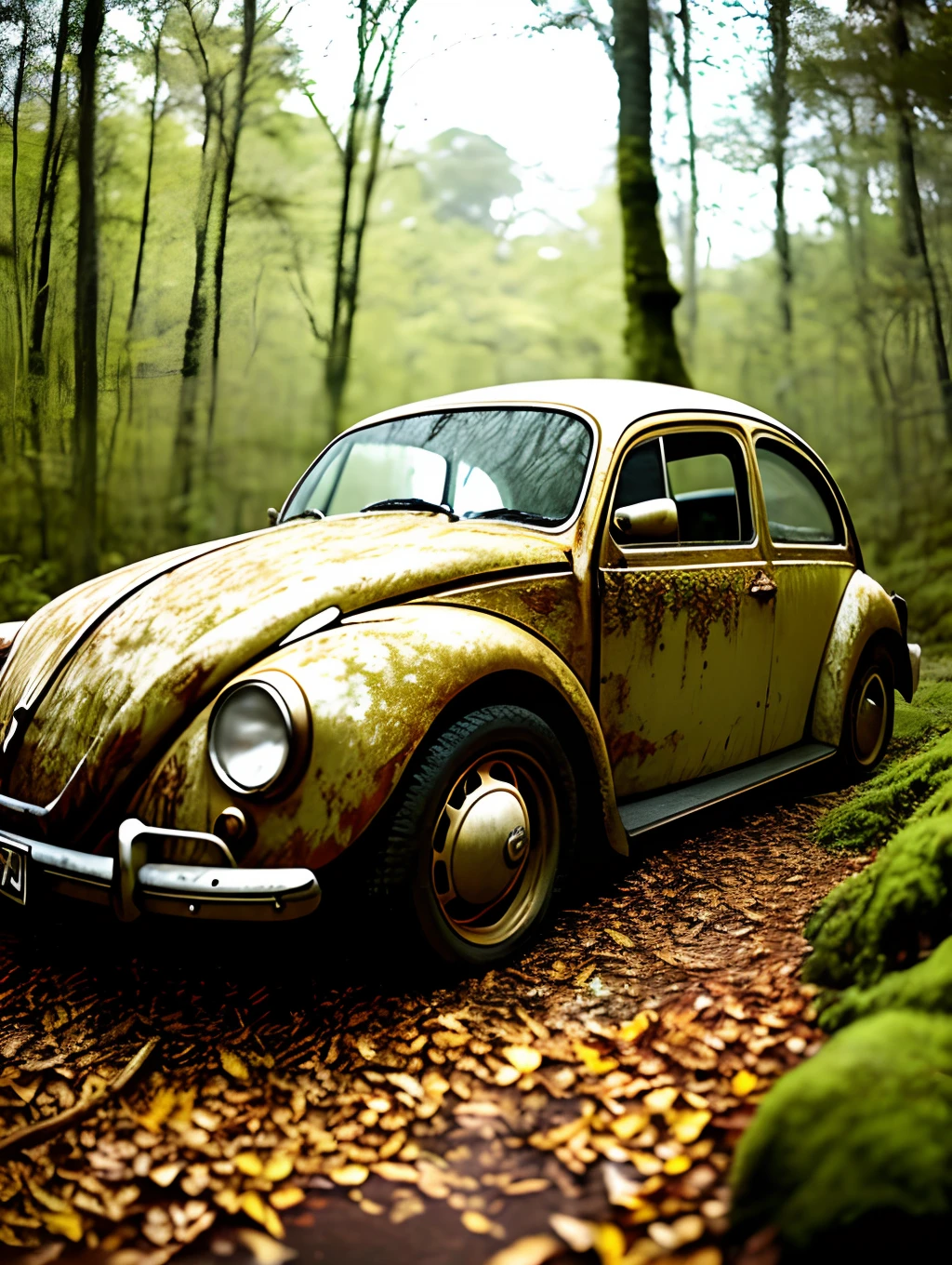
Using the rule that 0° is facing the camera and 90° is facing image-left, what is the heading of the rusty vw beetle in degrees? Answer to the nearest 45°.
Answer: approximately 45°

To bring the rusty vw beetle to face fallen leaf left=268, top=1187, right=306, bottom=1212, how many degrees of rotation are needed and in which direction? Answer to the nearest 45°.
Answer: approximately 45° to its left

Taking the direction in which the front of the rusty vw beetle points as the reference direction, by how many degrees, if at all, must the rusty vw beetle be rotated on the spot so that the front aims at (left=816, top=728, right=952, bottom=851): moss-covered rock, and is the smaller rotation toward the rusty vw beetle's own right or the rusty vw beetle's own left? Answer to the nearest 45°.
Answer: approximately 180°

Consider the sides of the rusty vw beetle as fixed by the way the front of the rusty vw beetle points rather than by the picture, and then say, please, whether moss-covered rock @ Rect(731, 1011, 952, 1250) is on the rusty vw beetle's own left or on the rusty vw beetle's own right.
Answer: on the rusty vw beetle's own left

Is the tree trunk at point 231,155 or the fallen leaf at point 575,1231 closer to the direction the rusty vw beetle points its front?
the fallen leaf

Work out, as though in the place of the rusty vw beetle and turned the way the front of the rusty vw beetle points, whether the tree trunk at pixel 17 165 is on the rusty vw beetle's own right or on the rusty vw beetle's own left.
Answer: on the rusty vw beetle's own right

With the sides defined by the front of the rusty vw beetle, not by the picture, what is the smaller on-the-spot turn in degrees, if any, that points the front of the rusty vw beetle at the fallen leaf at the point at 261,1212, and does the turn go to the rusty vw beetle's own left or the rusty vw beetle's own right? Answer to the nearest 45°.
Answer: approximately 45° to the rusty vw beetle's own left

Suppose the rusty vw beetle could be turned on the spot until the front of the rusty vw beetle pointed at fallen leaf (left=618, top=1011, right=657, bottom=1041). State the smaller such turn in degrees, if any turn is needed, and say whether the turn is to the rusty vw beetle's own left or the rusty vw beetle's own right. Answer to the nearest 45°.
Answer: approximately 90° to the rusty vw beetle's own left

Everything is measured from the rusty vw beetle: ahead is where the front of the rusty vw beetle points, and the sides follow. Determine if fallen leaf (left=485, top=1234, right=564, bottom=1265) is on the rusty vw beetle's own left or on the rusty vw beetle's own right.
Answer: on the rusty vw beetle's own left

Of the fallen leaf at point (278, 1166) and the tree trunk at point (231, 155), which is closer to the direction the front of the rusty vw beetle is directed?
the fallen leaf

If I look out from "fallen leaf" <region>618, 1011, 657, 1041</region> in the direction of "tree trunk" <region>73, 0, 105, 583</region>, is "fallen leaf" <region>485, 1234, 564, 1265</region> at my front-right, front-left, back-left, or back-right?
back-left

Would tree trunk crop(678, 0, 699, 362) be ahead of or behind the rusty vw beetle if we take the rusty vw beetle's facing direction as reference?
behind

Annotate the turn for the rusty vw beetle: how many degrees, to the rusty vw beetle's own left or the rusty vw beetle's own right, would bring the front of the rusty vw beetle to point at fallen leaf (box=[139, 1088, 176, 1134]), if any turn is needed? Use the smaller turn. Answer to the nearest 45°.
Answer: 0° — it already faces it
